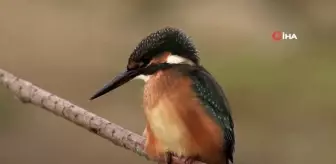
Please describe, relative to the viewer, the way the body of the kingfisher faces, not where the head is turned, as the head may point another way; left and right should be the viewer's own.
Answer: facing the viewer and to the left of the viewer
